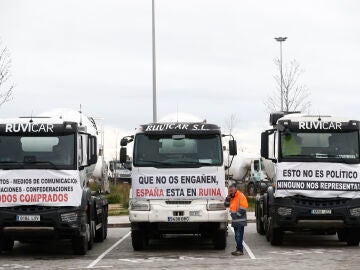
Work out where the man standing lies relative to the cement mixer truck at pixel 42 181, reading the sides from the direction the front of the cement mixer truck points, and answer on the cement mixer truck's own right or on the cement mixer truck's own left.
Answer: on the cement mixer truck's own left

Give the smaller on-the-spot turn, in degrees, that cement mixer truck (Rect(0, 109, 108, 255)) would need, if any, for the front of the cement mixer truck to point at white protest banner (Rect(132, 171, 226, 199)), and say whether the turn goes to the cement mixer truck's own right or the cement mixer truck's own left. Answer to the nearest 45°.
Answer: approximately 90° to the cement mixer truck's own left

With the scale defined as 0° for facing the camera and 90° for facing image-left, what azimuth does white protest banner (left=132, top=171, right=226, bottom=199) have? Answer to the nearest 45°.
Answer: approximately 0°

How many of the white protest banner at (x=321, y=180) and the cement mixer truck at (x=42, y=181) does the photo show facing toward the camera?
2

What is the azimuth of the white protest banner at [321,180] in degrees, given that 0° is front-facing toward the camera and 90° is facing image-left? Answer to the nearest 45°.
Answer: approximately 0°

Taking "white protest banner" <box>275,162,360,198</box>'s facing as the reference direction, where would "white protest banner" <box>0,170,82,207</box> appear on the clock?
"white protest banner" <box>0,170,82,207</box> is roughly at 2 o'clock from "white protest banner" <box>275,162,360,198</box>.

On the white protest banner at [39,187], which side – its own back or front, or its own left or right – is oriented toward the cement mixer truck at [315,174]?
left

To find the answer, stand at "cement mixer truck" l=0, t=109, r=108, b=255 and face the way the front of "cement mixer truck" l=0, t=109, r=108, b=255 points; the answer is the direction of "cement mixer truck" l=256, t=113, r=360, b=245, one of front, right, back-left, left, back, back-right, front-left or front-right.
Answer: left

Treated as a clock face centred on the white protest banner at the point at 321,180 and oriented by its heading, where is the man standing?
The man standing is roughly at 2 o'clock from the white protest banner.

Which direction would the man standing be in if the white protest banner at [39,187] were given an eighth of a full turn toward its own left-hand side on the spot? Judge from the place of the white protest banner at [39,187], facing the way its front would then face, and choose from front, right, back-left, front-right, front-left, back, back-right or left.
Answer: front-left

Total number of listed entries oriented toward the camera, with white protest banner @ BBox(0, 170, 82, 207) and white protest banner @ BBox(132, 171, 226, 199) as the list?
2
